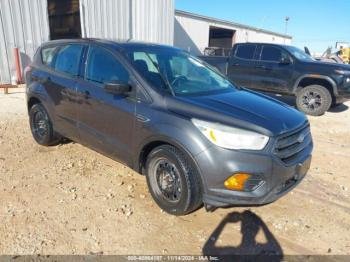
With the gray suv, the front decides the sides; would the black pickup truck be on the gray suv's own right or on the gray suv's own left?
on the gray suv's own left

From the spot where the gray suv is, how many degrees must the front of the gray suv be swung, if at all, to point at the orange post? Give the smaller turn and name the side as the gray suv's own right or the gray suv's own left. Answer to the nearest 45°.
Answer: approximately 180°

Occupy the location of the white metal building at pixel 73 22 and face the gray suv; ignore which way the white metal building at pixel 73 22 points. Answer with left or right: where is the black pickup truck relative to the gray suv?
left

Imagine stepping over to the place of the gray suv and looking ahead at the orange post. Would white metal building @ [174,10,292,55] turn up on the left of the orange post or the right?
right

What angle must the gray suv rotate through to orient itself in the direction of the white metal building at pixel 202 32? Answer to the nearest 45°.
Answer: approximately 135° to its left

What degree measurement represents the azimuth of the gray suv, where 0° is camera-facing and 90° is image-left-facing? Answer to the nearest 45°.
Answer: approximately 315°
